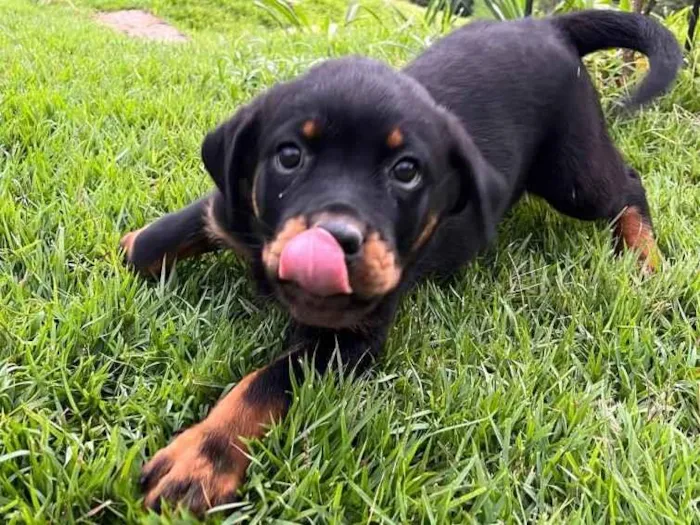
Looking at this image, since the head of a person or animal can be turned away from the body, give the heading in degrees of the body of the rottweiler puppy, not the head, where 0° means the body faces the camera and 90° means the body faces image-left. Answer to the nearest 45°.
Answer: approximately 45°
